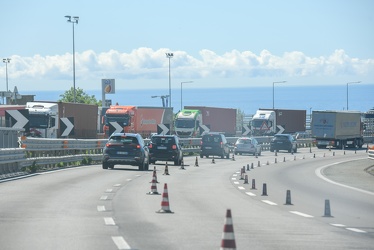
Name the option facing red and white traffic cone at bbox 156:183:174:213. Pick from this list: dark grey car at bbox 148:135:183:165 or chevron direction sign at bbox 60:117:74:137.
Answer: the chevron direction sign

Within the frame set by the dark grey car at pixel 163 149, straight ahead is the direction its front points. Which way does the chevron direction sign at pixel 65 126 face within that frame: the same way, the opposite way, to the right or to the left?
the opposite way

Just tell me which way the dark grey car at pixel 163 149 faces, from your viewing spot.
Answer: facing away from the viewer

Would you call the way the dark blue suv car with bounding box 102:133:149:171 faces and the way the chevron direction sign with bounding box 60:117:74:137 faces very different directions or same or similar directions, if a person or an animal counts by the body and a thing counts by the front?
very different directions

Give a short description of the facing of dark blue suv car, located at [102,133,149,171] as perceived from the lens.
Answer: facing away from the viewer

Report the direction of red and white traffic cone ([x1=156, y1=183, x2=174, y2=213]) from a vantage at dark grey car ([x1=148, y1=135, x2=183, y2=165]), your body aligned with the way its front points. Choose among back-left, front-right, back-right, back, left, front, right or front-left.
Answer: back

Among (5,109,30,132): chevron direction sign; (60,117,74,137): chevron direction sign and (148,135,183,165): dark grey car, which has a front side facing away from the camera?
the dark grey car

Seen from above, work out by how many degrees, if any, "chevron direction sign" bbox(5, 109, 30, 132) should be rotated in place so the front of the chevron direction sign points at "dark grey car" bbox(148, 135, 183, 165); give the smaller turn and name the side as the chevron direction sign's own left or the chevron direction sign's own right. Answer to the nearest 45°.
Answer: approximately 135° to the chevron direction sign's own left

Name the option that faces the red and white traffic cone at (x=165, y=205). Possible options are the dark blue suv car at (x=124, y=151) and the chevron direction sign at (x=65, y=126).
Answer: the chevron direction sign

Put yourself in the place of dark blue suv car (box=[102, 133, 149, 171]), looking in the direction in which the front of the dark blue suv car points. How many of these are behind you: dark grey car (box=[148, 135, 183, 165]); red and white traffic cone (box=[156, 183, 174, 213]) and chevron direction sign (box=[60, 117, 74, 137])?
1

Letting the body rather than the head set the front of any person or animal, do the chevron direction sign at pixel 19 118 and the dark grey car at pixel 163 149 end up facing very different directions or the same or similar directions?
very different directions
